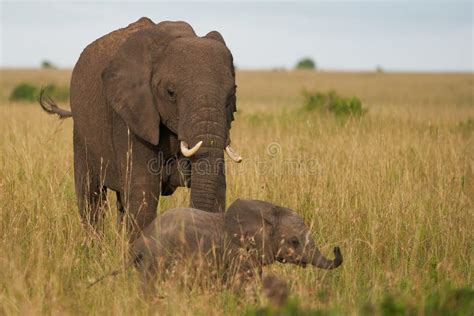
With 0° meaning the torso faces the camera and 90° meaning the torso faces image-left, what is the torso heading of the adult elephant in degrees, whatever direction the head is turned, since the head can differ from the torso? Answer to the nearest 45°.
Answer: approximately 315°

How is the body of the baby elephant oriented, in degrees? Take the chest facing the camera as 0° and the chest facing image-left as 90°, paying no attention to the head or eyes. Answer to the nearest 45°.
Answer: approximately 270°

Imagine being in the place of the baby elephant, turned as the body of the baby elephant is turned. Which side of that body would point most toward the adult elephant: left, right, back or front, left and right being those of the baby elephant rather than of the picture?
left

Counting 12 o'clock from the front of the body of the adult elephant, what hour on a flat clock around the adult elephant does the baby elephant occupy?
The baby elephant is roughly at 1 o'clock from the adult elephant.
